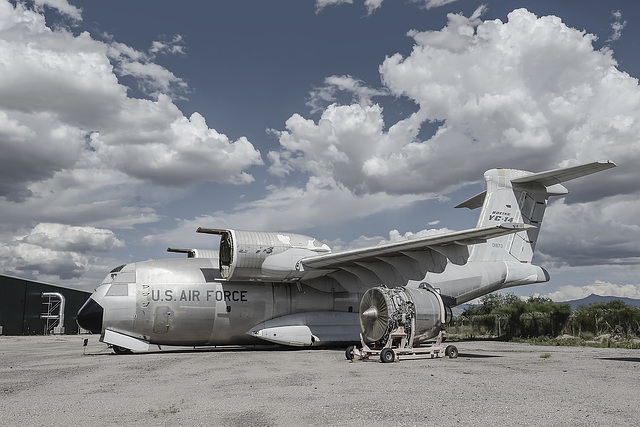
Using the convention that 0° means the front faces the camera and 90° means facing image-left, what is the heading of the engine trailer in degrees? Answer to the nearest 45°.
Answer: approximately 45°

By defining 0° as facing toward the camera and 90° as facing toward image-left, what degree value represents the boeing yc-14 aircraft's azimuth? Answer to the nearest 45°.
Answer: approximately 45°
